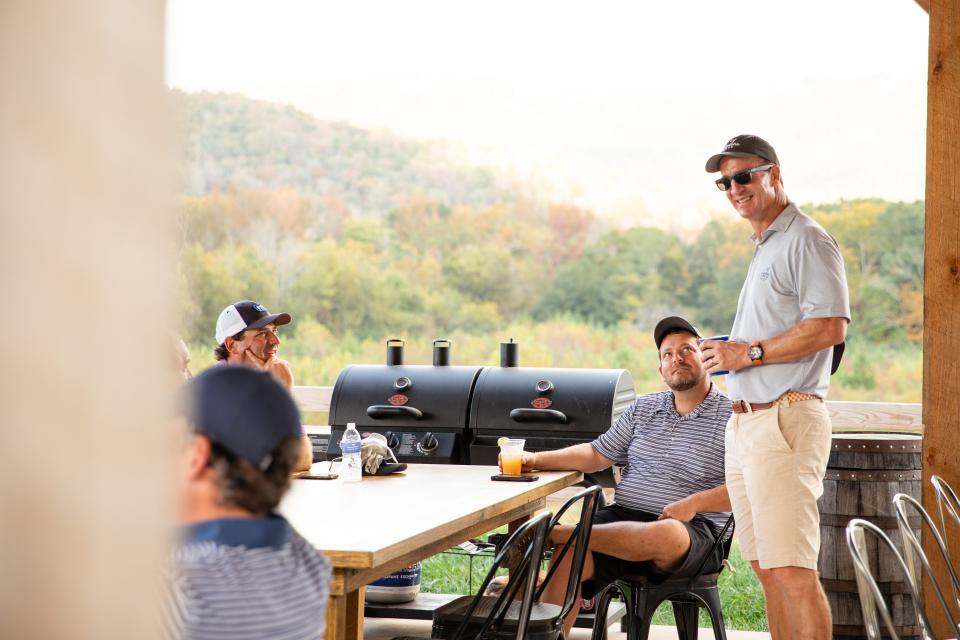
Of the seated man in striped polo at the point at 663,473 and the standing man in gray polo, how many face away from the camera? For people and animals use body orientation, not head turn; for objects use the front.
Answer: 0

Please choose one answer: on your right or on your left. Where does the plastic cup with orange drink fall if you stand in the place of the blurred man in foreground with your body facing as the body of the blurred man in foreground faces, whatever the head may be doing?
on your right

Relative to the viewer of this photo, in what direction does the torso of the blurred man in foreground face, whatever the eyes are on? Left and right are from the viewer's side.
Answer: facing away from the viewer and to the left of the viewer

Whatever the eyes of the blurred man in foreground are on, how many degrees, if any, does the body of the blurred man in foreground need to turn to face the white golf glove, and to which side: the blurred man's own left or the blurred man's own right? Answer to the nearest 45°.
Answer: approximately 45° to the blurred man's own right

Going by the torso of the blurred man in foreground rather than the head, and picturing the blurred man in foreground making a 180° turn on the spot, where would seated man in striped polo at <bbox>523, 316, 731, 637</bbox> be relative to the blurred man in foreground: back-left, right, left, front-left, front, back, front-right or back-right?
left

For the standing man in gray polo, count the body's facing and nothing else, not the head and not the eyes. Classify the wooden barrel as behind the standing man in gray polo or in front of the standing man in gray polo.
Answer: behind

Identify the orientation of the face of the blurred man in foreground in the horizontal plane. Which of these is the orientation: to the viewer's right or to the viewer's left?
to the viewer's left

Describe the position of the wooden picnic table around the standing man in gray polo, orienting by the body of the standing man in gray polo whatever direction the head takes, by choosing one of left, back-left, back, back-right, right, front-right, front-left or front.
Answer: front

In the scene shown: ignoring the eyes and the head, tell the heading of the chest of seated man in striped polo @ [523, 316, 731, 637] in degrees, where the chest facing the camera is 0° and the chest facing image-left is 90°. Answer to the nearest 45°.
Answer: approximately 45°

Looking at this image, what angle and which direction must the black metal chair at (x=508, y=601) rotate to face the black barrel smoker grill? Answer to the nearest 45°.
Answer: approximately 45° to its right

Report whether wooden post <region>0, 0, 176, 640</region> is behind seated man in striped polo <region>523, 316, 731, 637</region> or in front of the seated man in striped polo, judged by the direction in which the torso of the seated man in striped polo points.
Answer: in front

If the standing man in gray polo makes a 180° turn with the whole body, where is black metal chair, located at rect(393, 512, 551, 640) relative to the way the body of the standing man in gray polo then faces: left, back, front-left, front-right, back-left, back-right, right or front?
back

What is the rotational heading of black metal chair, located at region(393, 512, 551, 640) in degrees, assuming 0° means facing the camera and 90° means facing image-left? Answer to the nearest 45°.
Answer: approximately 135°

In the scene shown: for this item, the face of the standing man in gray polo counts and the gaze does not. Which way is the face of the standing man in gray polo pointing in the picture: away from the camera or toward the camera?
toward the camera

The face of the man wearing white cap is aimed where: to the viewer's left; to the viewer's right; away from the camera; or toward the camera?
to the viewer's right

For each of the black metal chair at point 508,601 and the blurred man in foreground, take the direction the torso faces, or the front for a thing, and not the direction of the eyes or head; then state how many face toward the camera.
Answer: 0
